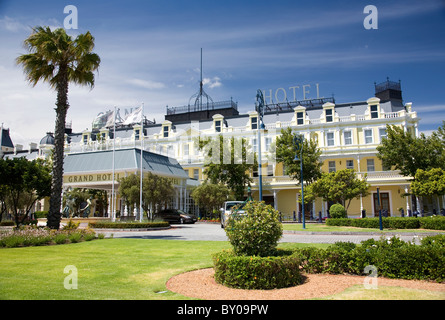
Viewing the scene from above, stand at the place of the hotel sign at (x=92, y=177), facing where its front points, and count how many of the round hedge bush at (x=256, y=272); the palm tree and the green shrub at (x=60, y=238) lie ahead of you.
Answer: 3

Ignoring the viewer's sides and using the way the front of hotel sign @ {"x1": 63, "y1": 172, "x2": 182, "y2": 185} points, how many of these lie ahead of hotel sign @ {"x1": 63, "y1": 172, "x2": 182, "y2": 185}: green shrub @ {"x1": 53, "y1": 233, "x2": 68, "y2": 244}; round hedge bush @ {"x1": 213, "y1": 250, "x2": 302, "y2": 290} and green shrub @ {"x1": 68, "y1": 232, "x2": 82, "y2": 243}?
3

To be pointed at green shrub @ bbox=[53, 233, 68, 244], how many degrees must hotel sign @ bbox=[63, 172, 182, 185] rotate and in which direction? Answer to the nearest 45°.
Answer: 0° — it already faces it

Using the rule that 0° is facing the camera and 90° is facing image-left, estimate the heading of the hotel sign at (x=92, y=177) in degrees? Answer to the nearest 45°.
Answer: approximately 0°

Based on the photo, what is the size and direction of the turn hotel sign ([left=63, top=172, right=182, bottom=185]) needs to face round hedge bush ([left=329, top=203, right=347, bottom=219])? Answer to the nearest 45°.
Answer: approximately 45° to its left

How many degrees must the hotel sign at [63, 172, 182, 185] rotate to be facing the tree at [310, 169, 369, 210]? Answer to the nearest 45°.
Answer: approximately 90° to its left

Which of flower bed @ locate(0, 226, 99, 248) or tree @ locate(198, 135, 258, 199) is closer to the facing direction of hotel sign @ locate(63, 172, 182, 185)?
the flower bed

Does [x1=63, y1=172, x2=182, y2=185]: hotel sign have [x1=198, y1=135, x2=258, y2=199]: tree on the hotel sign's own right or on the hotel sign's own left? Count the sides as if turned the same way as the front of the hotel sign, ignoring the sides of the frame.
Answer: on the hotel sign's own left
